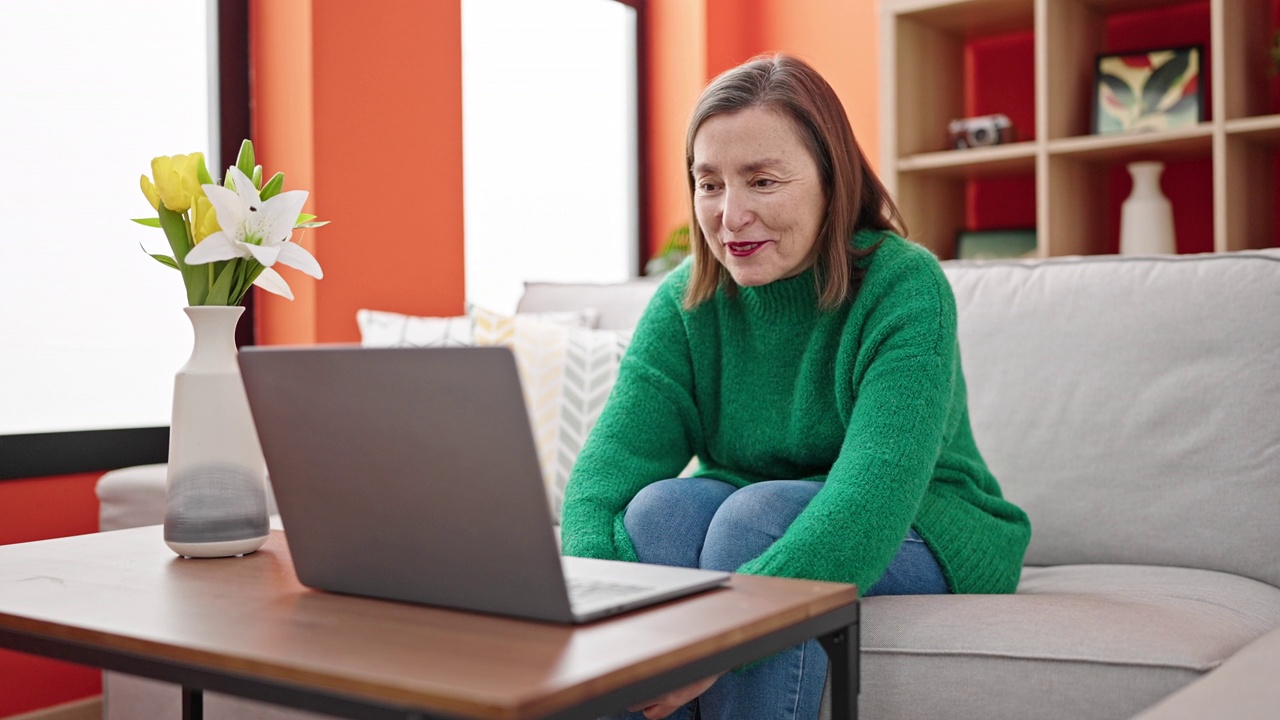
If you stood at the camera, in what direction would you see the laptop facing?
facing away from the viewer and to the right of the viewer

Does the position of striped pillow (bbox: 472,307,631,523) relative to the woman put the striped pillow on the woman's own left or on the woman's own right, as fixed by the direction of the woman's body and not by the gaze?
on the woman's own right

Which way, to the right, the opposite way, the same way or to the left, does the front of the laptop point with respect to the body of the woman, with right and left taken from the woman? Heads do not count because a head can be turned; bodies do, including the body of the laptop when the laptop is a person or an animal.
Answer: the opposite way

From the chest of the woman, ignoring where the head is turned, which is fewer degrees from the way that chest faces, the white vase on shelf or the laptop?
the laptop

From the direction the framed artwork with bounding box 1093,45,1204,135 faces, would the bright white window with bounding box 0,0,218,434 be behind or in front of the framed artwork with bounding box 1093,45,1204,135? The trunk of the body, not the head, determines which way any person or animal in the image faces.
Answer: in front

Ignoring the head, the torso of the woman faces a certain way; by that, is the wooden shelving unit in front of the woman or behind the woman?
behind
